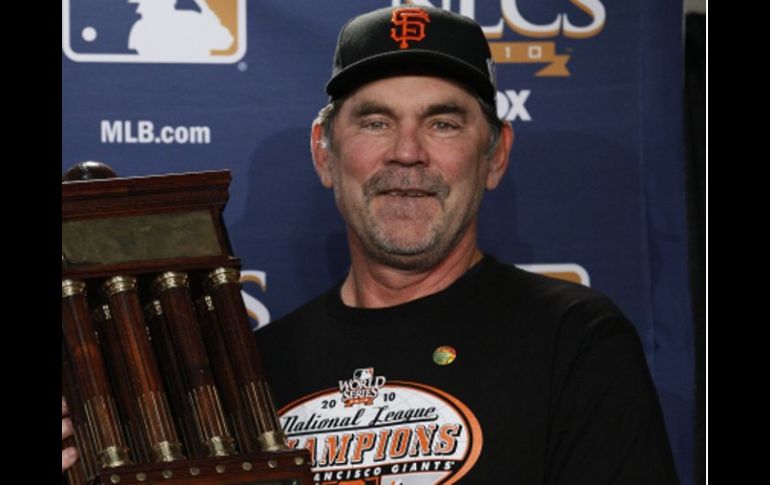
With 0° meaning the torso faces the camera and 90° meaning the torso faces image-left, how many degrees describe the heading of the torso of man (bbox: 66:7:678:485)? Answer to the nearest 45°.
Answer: approximately 45°
